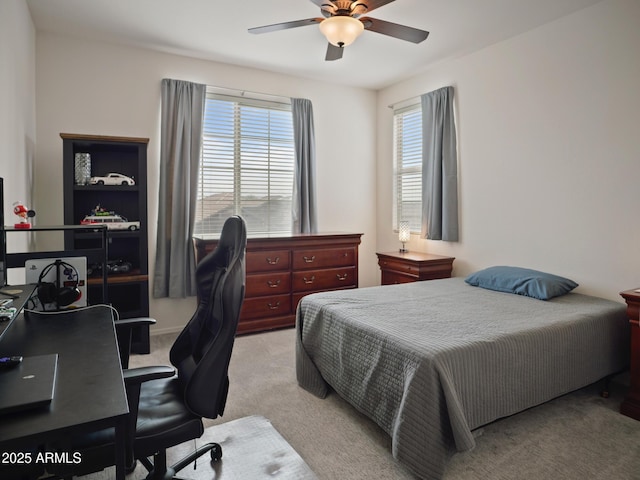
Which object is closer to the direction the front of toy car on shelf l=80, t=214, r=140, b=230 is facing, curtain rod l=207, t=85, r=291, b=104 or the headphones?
the curtain rod

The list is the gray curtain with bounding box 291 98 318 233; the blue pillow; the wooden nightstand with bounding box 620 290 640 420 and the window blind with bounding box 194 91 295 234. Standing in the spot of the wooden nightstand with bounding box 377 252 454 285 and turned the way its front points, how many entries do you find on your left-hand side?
2

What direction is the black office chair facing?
to the viewer's left

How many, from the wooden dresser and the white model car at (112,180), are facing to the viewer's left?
1

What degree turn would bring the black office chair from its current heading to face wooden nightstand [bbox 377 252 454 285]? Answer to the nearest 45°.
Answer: approximately 135° to its right

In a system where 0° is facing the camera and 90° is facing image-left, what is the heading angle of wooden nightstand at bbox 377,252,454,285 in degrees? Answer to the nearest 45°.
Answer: approximately 45°

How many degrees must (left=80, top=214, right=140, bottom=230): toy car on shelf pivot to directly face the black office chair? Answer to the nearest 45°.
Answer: approximately 90° to its right

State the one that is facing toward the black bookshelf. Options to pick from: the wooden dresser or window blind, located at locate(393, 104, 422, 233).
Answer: the window blind

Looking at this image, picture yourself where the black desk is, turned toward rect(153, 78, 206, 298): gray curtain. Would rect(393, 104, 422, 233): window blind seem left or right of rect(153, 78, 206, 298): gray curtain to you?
right
